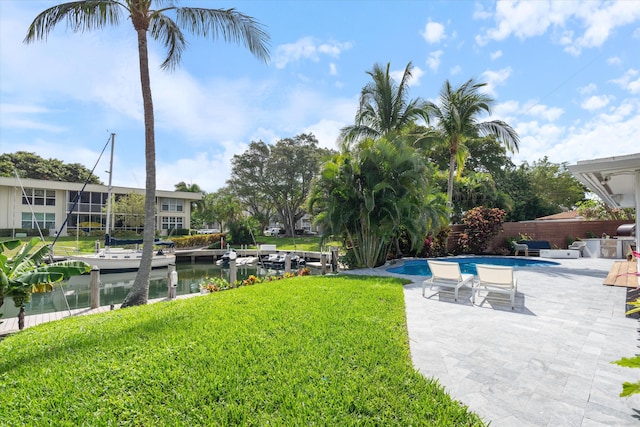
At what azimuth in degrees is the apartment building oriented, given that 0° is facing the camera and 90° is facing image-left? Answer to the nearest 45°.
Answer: approximately 0°

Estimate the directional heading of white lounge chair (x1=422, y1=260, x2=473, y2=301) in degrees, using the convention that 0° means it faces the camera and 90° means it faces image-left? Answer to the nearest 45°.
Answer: approximately 225°

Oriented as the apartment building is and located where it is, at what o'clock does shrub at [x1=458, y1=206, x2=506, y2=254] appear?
The shrub is roughly at 11 o'clock from the apartment building.

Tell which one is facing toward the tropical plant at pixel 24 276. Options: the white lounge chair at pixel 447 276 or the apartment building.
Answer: the apartment building

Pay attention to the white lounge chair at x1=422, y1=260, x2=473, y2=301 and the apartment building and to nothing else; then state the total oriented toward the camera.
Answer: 1

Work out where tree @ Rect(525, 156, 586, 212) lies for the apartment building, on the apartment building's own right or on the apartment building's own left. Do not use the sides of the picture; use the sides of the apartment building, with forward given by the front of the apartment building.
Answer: on the apartment building's own left
